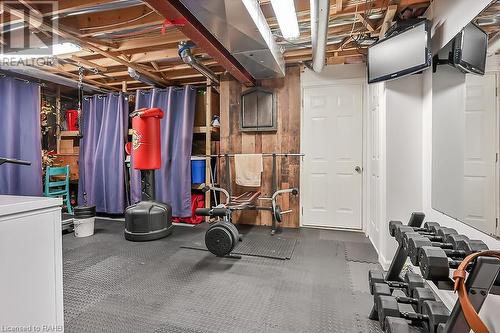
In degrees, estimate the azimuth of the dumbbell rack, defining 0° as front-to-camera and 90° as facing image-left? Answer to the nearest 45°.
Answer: approximately 45°

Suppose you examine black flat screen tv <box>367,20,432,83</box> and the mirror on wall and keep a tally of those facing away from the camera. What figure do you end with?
0

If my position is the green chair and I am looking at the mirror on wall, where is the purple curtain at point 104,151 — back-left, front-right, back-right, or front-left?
front-left

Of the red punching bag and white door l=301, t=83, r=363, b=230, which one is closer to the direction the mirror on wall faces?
the red punching bag

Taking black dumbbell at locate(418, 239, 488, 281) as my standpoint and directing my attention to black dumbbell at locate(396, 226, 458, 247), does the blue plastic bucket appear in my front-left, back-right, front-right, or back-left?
front-left

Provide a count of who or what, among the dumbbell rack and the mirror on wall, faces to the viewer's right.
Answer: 0

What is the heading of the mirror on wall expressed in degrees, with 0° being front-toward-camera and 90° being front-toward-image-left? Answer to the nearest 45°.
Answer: approximately 45°

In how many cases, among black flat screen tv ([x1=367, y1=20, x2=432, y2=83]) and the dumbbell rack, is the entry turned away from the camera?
0
